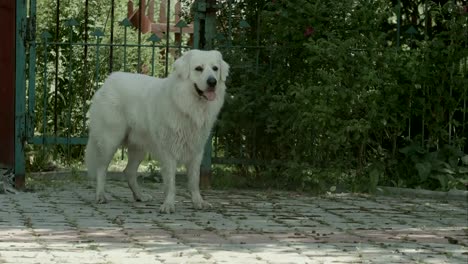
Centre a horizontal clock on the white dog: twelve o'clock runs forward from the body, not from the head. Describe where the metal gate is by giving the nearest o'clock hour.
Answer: The metal gate is roughly at 7 o'clock from the white dog.

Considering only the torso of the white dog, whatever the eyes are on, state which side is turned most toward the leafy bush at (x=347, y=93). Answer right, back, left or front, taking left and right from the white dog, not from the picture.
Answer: left

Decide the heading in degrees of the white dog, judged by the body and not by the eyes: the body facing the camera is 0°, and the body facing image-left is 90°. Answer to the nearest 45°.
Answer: approximately 315°

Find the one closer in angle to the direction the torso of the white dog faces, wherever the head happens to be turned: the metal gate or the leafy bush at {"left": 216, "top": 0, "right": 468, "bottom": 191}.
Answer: the leafy bush
